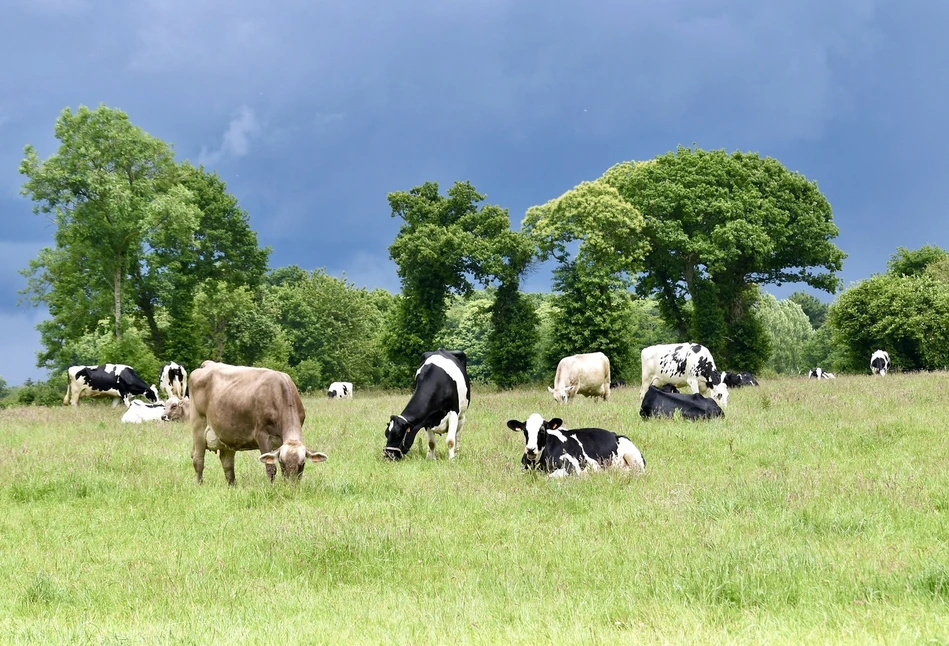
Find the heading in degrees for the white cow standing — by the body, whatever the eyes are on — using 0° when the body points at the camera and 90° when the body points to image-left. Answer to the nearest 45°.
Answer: approximately 45°

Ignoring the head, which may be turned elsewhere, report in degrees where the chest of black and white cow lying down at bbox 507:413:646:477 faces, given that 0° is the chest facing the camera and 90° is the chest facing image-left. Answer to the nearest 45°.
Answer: approximately 45°

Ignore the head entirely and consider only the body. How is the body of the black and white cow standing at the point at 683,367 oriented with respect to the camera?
to the viewer's right

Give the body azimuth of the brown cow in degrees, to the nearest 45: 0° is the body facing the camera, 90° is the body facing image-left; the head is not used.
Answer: approximately 315°

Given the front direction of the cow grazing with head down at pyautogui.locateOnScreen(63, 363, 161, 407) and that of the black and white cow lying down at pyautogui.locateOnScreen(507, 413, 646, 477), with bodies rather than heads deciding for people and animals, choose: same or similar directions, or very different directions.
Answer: very different directions

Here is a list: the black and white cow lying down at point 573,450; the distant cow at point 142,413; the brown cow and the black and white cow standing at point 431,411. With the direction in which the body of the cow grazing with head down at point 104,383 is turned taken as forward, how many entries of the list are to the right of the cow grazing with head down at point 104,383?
4

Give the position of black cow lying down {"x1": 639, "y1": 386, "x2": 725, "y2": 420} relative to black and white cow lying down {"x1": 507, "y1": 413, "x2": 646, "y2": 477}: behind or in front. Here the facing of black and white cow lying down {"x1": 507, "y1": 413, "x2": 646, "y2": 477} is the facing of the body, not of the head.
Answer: behind

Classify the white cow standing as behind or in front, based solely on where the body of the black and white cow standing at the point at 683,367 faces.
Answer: behind

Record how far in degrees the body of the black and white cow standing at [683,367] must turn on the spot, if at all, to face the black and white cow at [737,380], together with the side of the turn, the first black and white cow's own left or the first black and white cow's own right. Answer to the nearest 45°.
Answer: approximately 90° to the first black and white cow's own left

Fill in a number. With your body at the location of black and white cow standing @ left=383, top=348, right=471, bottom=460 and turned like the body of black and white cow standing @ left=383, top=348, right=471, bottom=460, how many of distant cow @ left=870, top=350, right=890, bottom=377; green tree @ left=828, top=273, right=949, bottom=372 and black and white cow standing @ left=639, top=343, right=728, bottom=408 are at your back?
3

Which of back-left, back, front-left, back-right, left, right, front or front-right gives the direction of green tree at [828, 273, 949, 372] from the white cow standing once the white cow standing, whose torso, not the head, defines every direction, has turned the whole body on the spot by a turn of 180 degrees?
front

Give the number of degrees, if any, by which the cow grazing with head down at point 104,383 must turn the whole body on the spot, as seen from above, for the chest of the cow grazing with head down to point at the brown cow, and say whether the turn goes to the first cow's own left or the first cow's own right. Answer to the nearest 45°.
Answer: approximately 90° to the first cow's own right

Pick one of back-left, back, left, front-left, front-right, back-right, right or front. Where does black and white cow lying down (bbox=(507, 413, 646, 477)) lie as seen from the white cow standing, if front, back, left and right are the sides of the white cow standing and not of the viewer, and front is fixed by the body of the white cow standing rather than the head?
front-left

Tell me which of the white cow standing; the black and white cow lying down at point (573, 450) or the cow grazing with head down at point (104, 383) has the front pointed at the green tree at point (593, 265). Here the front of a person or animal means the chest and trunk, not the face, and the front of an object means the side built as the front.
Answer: the cow grazing with head down

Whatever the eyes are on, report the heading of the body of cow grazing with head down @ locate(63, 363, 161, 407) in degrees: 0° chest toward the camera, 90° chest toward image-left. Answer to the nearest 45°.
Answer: approximately 270°
